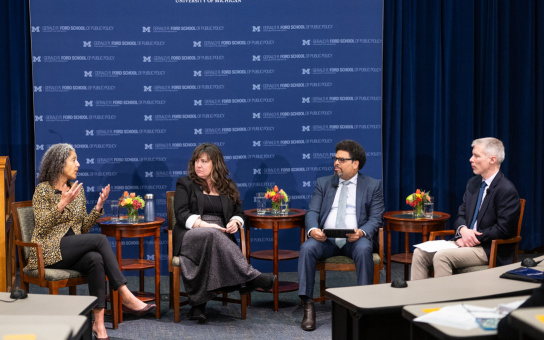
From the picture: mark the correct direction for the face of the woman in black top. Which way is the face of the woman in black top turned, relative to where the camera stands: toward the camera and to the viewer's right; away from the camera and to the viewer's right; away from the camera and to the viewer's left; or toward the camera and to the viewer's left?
toward the camera and to the viewer's left

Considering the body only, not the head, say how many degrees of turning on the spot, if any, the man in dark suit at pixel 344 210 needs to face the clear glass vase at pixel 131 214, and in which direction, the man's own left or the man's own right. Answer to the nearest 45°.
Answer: approximately 90° to the man's own right

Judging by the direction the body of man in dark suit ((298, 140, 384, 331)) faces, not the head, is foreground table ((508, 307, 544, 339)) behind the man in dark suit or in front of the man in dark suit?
in front

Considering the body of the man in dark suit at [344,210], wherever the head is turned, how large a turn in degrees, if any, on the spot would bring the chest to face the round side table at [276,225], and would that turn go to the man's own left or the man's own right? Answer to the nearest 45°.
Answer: approximately 90° to the man's own right

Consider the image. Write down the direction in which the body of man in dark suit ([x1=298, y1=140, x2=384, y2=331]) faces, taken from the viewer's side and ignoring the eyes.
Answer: toward the camera

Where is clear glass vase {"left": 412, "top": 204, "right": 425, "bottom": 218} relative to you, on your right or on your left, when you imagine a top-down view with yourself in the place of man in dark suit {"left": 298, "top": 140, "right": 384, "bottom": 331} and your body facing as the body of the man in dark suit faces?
on your left

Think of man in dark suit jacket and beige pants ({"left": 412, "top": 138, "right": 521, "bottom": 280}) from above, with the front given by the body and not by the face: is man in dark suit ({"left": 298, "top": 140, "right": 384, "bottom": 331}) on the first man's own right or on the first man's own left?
on the first man's own right

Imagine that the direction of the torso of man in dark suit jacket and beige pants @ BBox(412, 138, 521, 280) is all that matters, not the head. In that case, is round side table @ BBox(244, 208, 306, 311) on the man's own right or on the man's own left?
on the man's own right

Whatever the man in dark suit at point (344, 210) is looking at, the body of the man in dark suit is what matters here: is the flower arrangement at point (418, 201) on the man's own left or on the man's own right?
on the man's own left

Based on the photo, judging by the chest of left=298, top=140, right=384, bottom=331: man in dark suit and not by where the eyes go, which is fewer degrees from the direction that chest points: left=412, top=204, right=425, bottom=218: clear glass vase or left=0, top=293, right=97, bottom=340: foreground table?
the foreground table

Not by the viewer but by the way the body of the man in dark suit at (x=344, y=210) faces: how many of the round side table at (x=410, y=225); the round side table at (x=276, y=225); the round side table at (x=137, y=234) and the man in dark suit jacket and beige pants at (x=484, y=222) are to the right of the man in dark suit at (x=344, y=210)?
2

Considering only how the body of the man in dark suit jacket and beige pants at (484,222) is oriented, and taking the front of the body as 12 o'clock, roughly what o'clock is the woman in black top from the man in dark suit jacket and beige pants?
The woman in black top is roughly at 1 o'clock from the man in dark suit jacket and beige pants.

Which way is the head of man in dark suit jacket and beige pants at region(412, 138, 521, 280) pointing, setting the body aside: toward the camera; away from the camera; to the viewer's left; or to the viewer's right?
to the viewer's left

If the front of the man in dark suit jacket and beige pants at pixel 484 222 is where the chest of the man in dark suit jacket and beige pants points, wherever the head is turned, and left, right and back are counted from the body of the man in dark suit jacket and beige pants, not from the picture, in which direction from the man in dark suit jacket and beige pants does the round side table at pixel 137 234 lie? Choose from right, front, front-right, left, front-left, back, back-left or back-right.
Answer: front-right

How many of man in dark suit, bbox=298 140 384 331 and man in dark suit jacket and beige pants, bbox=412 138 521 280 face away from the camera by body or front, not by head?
0
